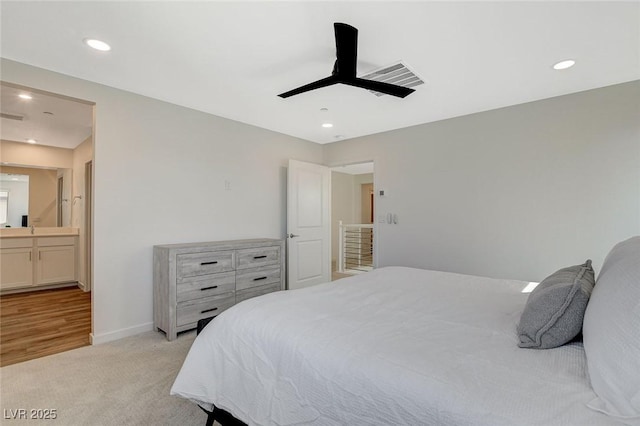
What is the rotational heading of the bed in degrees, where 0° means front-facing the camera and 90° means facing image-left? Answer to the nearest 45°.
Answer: approximately 135°

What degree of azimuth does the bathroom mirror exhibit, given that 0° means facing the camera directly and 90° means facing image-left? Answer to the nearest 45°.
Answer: approximately 0°

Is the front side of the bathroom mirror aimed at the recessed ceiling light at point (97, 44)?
yes

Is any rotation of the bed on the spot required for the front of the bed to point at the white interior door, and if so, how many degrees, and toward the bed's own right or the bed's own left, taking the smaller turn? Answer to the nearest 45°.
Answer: approximately 45° to the bed's own right
